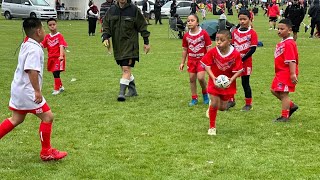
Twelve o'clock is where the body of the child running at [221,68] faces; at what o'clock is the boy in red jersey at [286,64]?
The boy in red jersey is roughly at 8 o'clock from the child running.

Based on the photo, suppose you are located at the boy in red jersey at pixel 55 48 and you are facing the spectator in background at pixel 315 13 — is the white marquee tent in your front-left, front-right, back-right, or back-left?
front-left

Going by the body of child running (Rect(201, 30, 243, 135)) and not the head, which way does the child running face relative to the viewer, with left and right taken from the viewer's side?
facing the viewer

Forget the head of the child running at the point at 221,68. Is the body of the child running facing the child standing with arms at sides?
no

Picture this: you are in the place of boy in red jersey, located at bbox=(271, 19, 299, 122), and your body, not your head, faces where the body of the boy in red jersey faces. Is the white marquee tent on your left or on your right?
on your right

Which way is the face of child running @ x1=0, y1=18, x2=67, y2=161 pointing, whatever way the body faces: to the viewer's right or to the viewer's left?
to the viewer's right

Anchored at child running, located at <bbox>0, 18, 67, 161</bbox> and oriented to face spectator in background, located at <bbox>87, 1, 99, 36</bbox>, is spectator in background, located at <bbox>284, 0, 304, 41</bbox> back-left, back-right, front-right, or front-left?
front-right

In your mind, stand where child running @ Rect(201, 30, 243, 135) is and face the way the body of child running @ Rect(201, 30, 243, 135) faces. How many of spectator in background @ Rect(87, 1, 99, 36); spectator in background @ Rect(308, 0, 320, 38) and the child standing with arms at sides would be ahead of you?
0

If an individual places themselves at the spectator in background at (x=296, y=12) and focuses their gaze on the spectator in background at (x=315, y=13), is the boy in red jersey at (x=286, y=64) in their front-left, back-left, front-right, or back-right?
back-right

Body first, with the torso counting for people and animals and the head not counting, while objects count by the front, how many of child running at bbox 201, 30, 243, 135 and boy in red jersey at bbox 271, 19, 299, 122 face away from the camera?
0

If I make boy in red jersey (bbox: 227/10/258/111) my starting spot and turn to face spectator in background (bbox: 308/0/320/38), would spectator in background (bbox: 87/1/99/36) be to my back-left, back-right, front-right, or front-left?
front-left

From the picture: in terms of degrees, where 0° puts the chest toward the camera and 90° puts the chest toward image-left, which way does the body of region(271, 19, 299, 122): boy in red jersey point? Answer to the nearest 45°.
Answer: approximately 45°

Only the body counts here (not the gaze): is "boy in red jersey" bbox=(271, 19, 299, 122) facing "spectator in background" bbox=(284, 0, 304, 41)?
no

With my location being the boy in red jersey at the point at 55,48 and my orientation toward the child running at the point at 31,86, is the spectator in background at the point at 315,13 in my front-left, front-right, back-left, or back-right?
back-left
